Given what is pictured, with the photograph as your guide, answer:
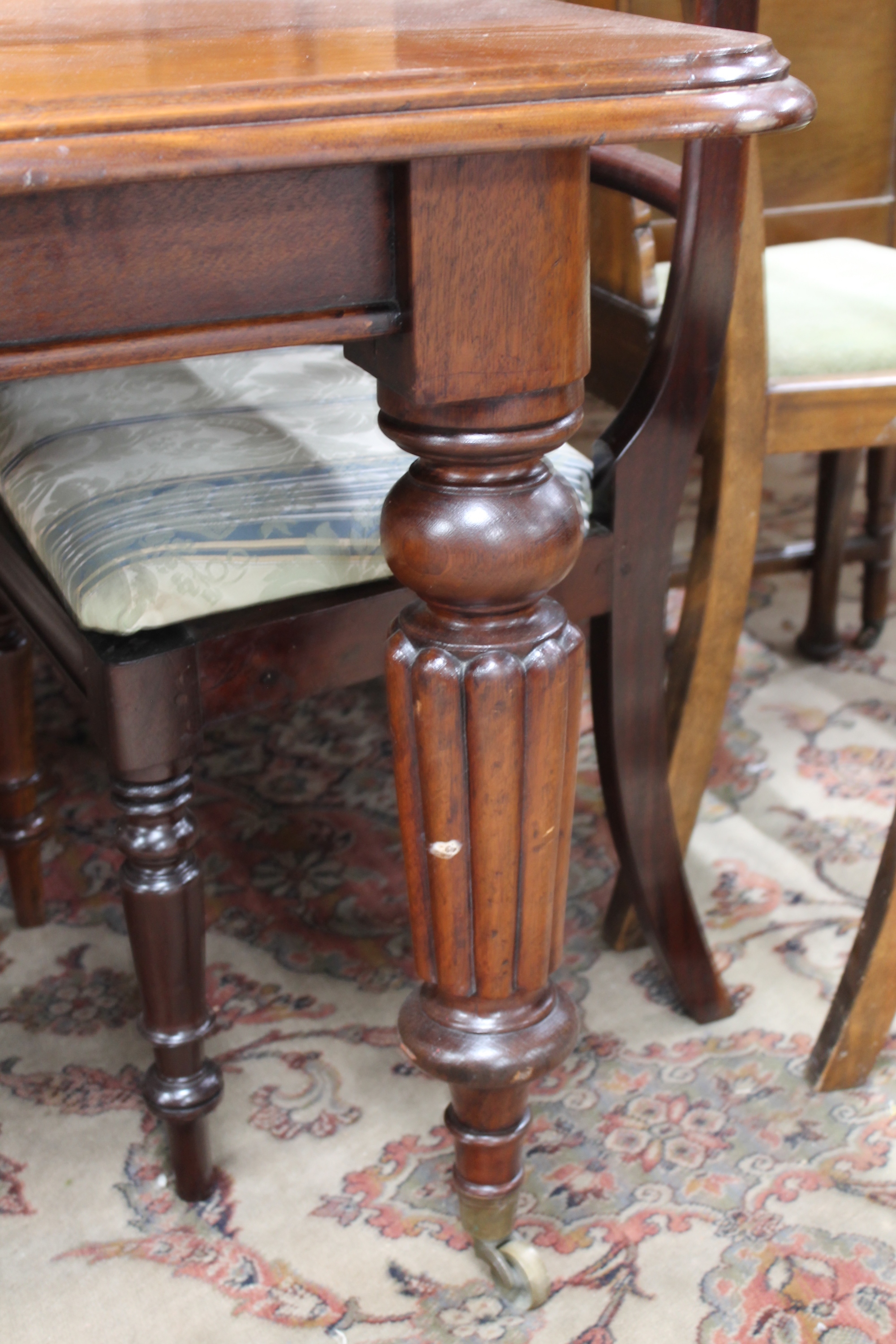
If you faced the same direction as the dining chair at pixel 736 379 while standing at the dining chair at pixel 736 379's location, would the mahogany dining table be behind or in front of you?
behind

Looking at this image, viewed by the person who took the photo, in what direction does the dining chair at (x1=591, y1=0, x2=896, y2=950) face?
facing away from the viewer and to the right of the viewer
